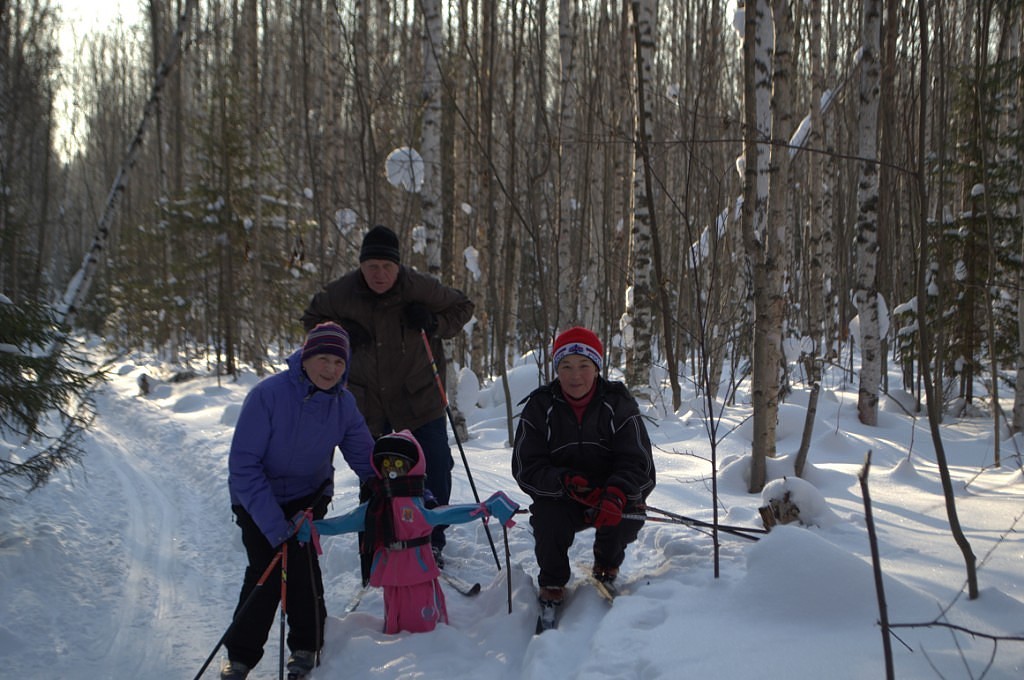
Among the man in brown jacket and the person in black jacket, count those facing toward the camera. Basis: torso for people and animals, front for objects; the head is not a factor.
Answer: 2

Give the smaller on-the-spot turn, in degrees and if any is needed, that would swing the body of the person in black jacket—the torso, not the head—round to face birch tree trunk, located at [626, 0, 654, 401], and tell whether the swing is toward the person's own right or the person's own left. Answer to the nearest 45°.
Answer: approximately 180°

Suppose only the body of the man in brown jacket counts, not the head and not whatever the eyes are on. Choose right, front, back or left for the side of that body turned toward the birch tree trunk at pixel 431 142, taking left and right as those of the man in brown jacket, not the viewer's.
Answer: back

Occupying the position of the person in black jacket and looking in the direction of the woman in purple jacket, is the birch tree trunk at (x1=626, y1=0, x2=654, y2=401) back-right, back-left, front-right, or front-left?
back-right

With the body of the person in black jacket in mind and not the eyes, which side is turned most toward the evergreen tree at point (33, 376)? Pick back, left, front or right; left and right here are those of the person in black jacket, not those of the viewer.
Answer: right

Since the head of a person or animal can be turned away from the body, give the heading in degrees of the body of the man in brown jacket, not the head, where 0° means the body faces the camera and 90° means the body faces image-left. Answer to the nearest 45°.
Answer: approximately 0°

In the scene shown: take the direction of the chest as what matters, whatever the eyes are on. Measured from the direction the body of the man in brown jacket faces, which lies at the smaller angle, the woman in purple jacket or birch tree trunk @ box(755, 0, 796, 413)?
the woman in purple jacket
